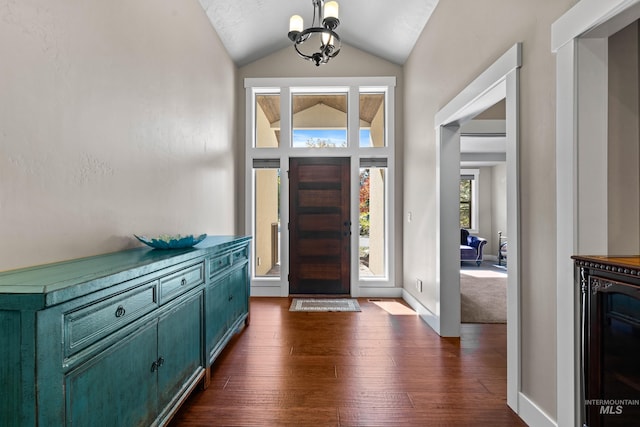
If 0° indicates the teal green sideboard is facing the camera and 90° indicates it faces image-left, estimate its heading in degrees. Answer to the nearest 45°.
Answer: approximately 315°

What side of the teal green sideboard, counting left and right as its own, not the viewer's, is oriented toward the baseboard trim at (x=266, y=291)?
left

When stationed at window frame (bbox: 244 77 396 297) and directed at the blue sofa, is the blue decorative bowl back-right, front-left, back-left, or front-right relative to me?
back-right

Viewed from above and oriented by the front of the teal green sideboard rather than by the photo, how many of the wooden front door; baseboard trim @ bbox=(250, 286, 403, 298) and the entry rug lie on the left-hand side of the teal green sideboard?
3

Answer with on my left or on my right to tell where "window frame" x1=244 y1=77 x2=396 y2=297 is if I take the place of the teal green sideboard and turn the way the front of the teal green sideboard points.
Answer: on my left

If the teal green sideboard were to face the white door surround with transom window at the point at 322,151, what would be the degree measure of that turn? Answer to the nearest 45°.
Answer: approximately 90° to its left

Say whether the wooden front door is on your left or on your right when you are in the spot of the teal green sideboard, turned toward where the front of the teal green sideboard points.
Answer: on your left

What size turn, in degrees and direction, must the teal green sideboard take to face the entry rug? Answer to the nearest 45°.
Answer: approximately 90° to its left
